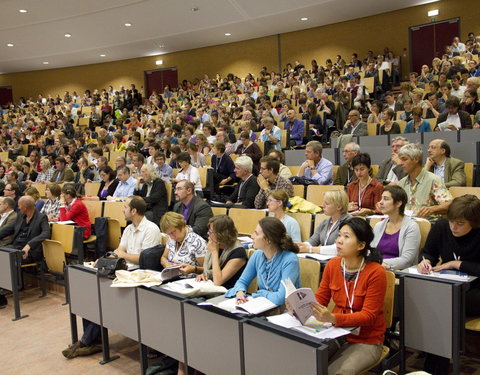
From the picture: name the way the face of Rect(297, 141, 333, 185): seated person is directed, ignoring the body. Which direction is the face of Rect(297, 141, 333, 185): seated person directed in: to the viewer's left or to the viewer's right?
to the viewer's left

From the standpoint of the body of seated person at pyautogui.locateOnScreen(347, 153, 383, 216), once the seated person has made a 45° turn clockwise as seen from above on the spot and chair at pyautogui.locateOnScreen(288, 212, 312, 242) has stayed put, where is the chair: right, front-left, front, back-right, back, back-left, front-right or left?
front-left

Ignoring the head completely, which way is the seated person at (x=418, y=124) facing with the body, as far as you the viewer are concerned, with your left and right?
facing the viewer and to the left of the viewer

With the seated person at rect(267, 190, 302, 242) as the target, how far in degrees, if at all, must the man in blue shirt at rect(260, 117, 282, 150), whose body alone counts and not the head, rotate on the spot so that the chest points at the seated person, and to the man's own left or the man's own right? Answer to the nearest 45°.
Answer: approximately 45° to the man's own left

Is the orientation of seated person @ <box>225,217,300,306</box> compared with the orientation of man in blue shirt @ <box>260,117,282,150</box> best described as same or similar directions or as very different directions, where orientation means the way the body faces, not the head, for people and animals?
same or similar directions

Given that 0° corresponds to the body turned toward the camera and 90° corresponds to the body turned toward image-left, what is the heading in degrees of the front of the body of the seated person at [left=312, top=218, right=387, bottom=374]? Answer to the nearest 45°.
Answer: approximately 45°

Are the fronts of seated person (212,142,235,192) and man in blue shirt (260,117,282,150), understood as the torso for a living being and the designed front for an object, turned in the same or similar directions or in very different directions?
same or similar directions

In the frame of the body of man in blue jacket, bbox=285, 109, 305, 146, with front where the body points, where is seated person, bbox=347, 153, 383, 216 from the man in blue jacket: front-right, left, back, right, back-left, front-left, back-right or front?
front-left

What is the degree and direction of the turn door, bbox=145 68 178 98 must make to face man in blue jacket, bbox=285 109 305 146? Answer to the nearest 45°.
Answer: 0° — it already faces them

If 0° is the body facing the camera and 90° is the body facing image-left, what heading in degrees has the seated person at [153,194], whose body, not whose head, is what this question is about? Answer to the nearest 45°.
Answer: approximately 45°

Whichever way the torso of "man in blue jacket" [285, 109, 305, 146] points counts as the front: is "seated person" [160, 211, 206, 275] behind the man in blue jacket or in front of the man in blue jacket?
in front

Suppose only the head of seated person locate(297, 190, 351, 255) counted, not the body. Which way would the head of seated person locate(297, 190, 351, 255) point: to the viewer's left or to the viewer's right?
to the viewer's left

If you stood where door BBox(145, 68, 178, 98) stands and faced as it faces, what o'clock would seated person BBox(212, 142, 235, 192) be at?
The seated person is roughly at 12 o'clock from the door.

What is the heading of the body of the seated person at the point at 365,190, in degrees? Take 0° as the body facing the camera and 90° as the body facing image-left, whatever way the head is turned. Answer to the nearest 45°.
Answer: approximately 45°

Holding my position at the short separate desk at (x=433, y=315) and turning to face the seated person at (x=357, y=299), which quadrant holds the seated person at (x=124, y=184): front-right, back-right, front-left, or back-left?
front-right
